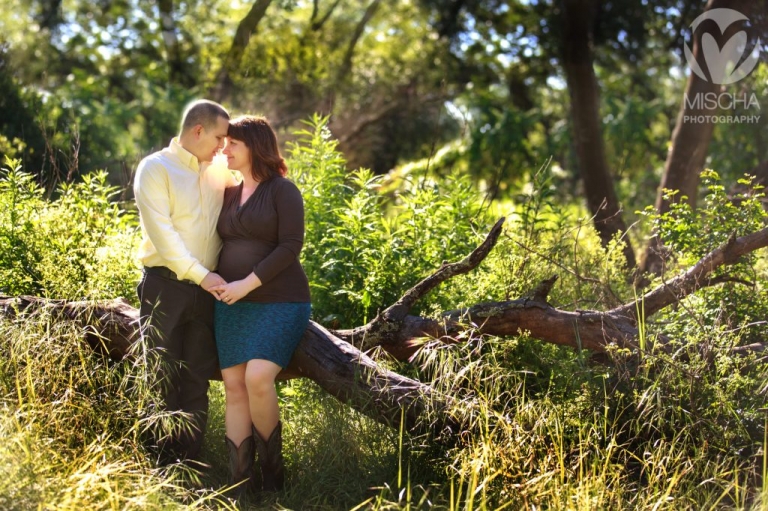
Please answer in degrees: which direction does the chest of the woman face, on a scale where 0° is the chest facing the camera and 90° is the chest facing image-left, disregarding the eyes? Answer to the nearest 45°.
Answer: approximately 45°

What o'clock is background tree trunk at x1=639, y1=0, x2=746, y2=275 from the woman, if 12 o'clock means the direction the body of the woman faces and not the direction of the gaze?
The background tree trunk is roughly at 6 o'clock from the woman.

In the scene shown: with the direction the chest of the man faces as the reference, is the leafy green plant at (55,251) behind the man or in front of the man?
behind

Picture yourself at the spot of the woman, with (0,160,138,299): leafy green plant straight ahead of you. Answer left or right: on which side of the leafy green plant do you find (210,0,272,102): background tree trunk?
right

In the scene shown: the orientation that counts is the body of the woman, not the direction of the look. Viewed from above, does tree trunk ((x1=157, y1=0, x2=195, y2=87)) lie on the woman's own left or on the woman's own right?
on the woman's own right

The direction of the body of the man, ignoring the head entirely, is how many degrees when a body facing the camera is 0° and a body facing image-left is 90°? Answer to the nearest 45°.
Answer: approximately 315°

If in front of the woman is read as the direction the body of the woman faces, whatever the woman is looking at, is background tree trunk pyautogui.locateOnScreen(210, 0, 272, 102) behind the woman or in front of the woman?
behind

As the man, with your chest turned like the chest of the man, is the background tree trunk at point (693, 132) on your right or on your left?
on your left

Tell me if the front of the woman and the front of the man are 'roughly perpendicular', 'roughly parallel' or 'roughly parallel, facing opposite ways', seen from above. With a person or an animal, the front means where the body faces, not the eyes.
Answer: roughly perpendicular

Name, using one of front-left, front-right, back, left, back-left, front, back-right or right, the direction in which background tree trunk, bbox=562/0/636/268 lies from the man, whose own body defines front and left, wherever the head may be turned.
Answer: left

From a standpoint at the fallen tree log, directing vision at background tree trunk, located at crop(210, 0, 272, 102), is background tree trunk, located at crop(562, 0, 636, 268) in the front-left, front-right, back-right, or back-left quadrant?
front-right

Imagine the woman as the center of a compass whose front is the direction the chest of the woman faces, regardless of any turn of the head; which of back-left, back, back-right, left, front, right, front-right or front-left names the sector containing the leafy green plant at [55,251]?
right

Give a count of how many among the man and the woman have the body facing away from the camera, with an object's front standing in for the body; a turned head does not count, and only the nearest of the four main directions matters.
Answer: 0

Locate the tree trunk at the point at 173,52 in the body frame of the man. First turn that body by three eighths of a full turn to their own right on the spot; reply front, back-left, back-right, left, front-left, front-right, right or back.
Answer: right
